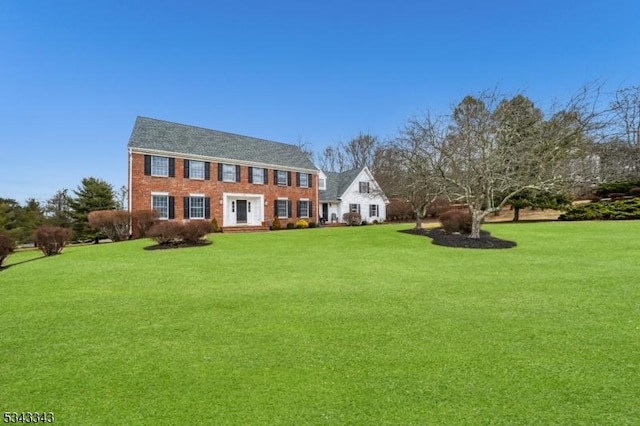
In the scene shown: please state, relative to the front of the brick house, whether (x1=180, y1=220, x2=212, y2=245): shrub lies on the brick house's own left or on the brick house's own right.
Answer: on the brick house's own right

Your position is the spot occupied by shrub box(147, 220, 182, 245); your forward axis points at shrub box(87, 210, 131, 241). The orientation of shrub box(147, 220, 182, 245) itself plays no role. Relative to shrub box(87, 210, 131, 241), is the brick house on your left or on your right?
right

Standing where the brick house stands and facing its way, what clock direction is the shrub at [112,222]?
The shrub is roughly at 3 o'clock from the brick house.

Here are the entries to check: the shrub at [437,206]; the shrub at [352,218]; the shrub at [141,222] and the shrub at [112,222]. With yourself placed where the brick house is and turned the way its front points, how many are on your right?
2

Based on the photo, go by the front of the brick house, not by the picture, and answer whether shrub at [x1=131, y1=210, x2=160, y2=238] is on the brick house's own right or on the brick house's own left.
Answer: on the brick house's own right

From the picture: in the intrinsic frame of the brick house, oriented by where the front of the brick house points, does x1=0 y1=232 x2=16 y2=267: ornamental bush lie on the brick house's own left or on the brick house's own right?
on the brick house's own right

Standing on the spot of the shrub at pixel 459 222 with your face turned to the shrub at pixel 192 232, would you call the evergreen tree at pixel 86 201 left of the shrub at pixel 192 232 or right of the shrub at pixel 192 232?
right

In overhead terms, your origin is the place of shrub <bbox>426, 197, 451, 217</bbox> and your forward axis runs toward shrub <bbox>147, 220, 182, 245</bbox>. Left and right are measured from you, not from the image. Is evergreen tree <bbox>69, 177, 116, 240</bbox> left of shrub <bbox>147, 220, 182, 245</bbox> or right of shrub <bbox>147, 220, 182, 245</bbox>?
right

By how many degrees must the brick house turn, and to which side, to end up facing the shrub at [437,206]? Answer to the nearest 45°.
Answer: approximately 45° to its left
